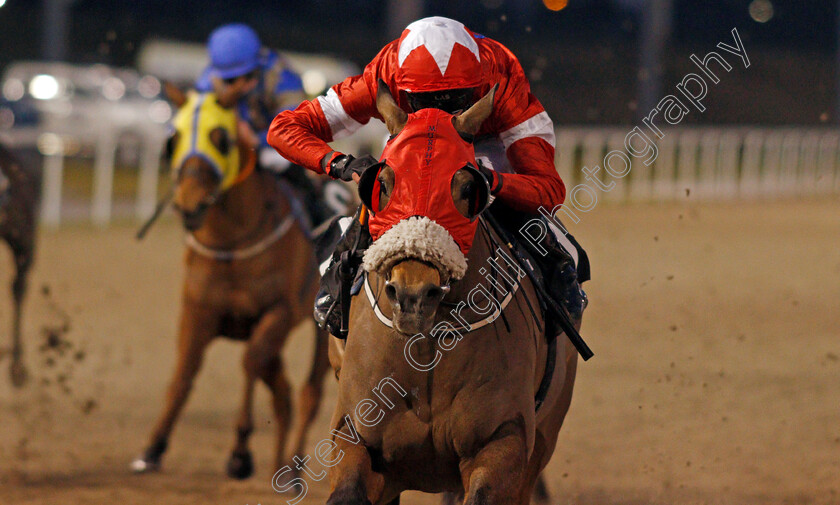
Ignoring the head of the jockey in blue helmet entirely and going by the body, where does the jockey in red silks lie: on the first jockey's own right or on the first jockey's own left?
on the first jockey's own left

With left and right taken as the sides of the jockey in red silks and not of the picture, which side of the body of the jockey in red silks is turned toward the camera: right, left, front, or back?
front

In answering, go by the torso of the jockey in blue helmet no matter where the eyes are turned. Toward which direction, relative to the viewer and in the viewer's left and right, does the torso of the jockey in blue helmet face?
facing the viewer and to the left of the viewer

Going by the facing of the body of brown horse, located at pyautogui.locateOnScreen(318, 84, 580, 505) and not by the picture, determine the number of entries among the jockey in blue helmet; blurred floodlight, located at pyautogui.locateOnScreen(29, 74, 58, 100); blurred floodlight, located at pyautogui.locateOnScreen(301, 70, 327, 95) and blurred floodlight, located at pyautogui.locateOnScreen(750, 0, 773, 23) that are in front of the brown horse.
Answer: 0

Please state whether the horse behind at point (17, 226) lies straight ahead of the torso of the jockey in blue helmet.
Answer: no

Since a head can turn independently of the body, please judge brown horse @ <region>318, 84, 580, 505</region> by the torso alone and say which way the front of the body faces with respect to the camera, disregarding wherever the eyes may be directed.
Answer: toward the camera

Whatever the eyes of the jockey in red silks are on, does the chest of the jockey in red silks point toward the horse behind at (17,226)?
no

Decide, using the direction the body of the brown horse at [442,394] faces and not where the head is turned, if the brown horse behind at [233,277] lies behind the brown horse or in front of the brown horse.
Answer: behind

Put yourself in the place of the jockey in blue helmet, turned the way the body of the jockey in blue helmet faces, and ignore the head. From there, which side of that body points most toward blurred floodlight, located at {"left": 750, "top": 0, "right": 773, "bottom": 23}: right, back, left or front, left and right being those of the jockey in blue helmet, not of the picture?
back

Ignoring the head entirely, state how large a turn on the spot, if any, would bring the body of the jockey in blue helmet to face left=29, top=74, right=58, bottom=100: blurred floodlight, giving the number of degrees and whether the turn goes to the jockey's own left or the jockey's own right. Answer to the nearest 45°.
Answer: approximately 135° to the jockey's own right

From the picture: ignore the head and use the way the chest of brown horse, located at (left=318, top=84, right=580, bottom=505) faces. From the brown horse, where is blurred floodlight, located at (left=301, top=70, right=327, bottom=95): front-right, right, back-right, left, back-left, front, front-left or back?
back

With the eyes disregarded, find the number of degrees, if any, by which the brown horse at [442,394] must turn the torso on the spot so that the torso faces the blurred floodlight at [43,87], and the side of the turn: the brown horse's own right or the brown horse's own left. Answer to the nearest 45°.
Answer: approximately 135° to the brown horse's own right

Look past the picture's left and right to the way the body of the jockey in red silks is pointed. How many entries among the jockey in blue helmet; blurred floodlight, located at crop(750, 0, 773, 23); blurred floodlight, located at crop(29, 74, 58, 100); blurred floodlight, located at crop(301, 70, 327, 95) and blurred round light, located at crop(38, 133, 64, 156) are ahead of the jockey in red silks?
0
